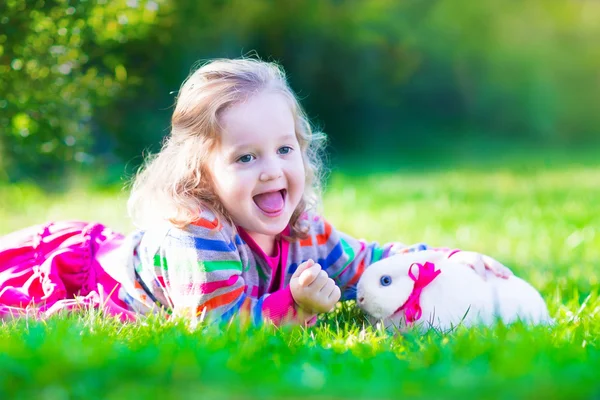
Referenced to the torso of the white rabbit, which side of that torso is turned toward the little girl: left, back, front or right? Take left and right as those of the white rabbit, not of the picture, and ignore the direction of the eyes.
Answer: front

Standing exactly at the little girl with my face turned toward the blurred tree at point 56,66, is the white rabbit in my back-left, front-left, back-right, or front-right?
back-right

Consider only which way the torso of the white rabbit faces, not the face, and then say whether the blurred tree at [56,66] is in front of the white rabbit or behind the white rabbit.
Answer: in front

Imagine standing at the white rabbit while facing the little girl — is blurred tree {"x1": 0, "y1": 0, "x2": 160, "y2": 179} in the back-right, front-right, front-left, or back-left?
front-right

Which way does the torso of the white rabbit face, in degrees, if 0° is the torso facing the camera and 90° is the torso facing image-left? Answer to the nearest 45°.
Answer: approximately 90°
